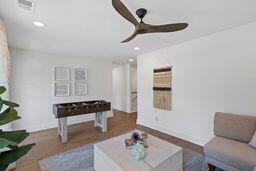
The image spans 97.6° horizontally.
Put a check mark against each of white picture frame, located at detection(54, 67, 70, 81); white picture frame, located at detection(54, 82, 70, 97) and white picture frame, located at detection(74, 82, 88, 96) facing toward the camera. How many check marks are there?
3

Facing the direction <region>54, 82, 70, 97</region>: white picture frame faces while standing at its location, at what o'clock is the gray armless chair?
The gray armless chair is roughly at 11 o'clock from the white picture frame.

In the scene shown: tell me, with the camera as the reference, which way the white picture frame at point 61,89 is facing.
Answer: facing the viewer

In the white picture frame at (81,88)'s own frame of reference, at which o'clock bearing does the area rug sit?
The area rug is roughly at 12 o'clock from the white picture frame.

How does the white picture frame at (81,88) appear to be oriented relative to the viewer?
toward the camera

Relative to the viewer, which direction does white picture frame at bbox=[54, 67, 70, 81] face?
toward the camera

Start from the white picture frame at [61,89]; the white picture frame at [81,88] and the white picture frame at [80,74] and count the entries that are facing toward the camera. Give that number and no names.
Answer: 3

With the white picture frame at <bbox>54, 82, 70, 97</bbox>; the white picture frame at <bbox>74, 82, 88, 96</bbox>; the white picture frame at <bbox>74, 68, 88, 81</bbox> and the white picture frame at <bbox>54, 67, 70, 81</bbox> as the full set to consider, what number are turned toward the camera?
4

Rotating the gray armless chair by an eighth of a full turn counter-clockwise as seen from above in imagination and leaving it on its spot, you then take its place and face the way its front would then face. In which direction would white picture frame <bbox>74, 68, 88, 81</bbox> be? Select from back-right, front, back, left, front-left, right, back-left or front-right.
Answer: right

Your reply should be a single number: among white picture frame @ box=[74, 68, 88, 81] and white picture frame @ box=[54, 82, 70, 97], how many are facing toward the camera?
2

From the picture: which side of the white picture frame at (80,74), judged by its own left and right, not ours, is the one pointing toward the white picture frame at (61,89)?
right
